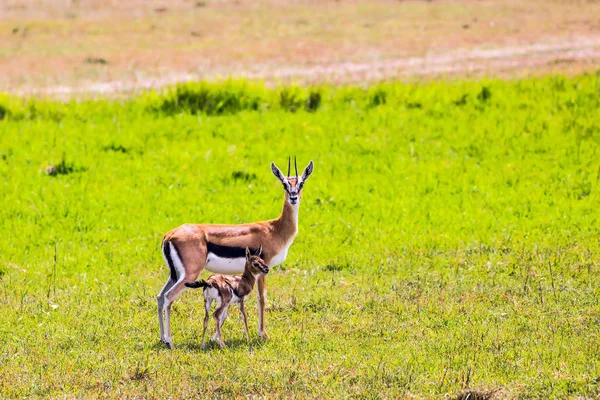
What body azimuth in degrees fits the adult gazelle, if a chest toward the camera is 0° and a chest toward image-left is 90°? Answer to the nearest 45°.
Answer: approximately 270°
